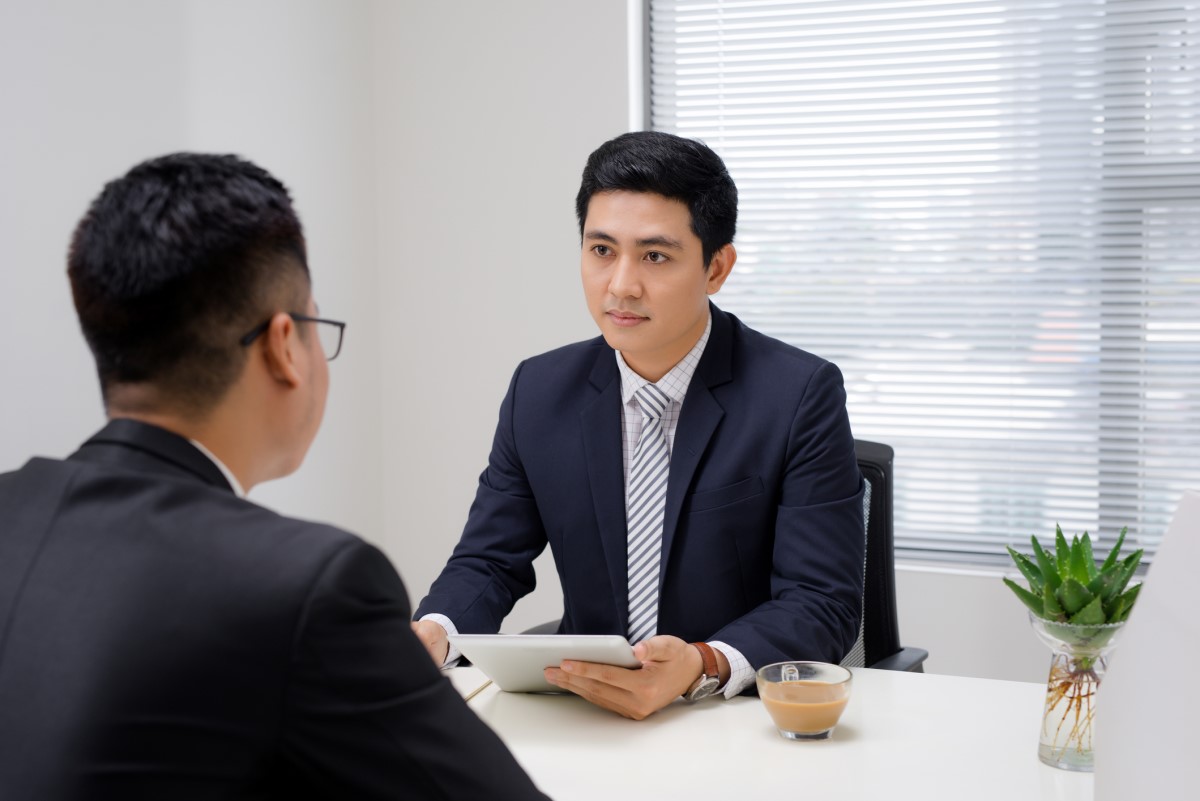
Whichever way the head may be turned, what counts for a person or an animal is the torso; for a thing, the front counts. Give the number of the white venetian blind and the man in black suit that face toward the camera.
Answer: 1

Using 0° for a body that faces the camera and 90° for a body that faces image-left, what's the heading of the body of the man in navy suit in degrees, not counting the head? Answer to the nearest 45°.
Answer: approximately 45°

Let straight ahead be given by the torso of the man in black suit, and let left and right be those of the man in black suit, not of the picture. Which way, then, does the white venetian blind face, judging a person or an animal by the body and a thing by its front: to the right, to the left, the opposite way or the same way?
the opposite way

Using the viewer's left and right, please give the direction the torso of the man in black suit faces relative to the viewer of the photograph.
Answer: facing away from the viewer and to the right of the viewer

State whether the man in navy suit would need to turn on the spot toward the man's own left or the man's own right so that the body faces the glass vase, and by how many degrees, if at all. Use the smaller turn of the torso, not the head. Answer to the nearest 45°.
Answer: approximately 90° to the man's own left

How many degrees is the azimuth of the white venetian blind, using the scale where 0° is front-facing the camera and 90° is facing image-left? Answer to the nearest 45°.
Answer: approximately 0°

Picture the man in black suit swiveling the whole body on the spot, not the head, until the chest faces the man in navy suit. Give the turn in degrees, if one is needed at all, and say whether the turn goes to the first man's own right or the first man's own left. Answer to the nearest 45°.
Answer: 0° — they already face them

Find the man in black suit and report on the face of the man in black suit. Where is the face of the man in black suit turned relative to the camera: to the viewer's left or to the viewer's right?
to the viewer's right

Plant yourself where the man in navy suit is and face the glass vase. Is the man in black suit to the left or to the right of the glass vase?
right
